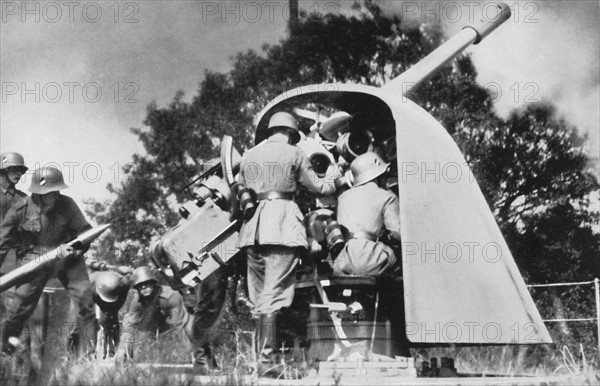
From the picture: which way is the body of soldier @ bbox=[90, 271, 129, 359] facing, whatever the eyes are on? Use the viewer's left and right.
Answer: facing the viewer

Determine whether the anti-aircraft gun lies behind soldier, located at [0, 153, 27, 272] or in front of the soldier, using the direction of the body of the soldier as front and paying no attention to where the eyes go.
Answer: in front

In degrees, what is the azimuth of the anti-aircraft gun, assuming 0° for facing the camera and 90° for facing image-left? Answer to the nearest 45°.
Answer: approximately 225°

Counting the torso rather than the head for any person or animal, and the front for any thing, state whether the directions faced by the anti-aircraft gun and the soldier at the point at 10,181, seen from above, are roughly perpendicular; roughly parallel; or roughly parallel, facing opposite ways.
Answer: roughly perpendicular

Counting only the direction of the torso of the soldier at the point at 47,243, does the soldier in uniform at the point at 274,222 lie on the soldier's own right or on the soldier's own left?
on the soldier's own left

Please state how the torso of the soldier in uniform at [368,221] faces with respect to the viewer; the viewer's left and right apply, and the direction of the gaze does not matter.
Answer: facing away from the viewer and to the right of the viewer

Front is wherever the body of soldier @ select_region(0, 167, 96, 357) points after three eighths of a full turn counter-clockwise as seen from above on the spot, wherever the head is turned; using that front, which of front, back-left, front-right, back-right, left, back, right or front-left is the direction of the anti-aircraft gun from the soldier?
right

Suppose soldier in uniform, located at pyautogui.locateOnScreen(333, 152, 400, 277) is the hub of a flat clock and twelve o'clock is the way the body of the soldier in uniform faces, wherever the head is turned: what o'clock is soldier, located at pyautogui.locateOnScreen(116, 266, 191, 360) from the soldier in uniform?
The soldier is roughly at 9 o'clock from the soldier in uniform.

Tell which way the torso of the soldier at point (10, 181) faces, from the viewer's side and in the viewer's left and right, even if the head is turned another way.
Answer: facing the viewer and to the right of the viewer
